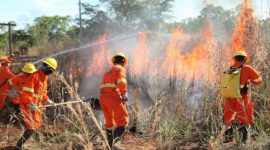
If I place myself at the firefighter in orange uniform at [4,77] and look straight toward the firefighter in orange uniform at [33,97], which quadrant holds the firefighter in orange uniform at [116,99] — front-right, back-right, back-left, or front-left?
front-left

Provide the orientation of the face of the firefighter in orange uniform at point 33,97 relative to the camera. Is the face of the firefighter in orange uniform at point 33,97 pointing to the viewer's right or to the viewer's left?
to the viewer's right

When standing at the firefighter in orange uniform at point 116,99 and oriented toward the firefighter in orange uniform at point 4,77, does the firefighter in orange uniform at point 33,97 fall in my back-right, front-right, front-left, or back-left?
front-left

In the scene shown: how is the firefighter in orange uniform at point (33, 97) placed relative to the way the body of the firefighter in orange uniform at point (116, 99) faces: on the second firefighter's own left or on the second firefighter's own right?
on the second firefighter's own left

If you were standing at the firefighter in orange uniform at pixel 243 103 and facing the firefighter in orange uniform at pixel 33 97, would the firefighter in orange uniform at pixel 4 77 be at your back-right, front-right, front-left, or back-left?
front-right

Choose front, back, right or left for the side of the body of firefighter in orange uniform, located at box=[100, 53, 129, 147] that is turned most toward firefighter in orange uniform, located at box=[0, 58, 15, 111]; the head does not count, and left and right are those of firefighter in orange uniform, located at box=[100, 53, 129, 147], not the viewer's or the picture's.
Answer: left

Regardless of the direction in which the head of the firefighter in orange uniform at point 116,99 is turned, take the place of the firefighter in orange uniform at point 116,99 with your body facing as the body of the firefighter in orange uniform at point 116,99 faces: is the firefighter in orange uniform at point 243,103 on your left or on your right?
on your right

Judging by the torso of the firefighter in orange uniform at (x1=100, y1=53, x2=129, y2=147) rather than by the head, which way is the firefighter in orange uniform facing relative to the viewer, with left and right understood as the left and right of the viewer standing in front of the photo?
facing away from the viewer and to the right of the viewer

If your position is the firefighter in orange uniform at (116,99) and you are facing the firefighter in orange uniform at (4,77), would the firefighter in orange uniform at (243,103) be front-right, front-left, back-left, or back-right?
back-right

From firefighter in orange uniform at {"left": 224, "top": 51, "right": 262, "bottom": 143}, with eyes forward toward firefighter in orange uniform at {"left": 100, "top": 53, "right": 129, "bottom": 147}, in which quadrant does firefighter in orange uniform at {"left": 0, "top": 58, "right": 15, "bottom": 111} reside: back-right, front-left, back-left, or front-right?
front-right
